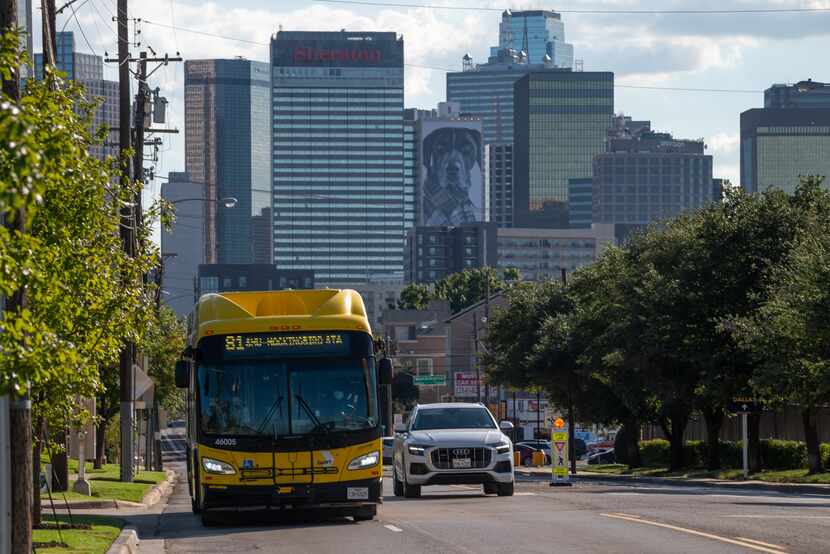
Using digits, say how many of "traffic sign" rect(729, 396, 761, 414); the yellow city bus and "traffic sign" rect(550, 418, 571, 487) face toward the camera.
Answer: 3

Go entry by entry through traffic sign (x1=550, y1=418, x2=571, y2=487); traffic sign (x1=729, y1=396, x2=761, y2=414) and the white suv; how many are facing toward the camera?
3

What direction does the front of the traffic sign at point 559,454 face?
toward the camera

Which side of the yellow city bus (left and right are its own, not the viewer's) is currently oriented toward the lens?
front

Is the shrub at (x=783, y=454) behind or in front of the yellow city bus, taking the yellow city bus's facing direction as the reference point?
behind

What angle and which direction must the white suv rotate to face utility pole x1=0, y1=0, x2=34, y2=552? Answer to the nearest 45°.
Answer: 0° — it already faces it

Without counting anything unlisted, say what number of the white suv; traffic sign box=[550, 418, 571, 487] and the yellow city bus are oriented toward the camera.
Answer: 3

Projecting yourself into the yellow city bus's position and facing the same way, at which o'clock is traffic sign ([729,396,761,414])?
The traffic sign is roughly at 7 o'clock from the yellow city bus.
